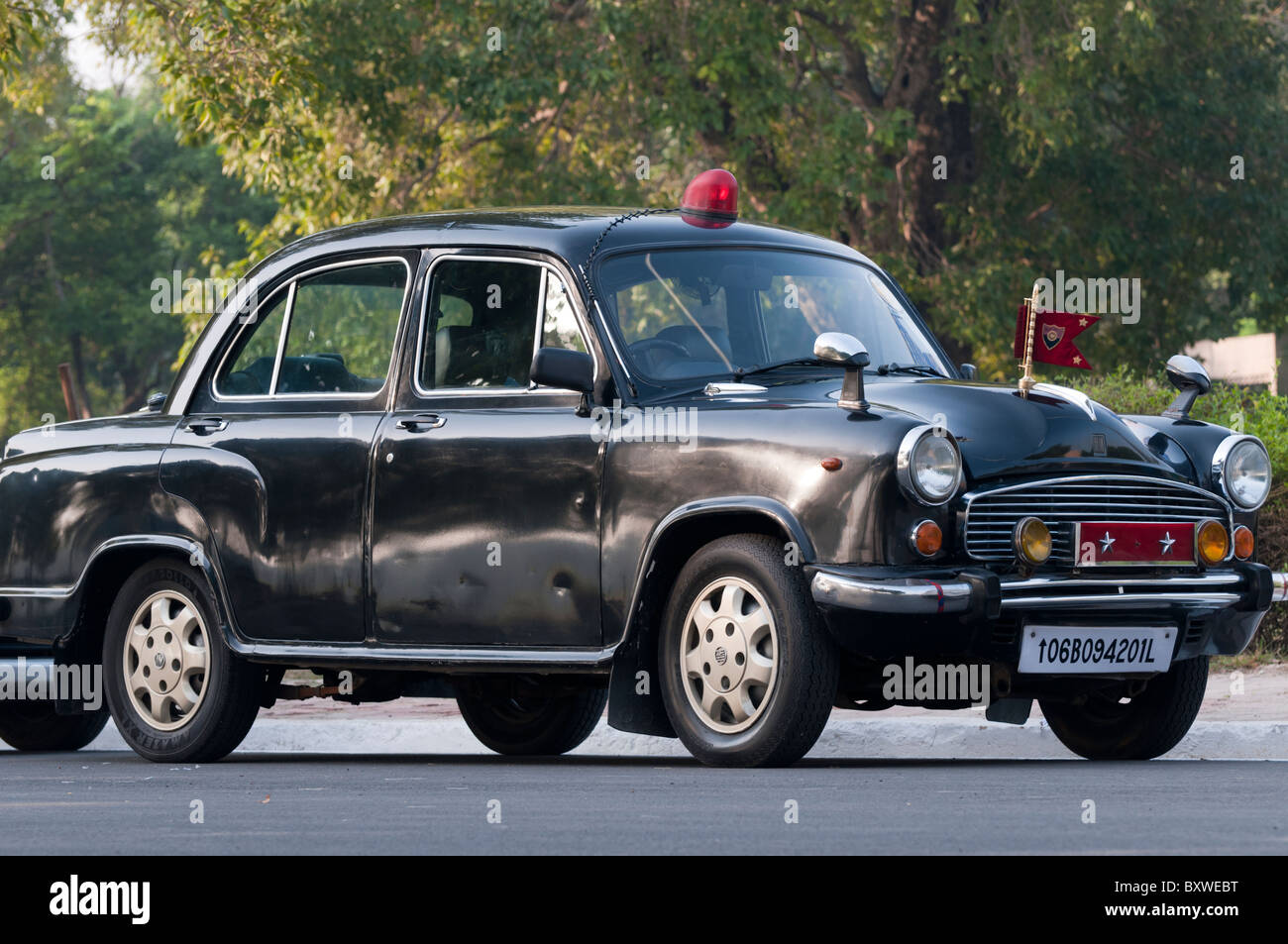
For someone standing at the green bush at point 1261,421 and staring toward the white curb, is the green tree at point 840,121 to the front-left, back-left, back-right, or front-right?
back-right

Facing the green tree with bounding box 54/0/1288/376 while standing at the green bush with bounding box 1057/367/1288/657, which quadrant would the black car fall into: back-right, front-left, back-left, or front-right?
back-left

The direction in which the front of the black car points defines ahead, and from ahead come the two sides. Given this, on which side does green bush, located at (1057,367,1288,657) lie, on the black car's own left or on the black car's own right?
on the black car's own left

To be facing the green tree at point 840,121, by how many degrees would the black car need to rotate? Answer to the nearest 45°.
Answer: approximately 135° to its left

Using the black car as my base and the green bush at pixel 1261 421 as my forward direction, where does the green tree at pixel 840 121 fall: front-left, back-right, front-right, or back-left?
front-left

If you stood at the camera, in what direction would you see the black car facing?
facing the viewer and to the right of the viewer
